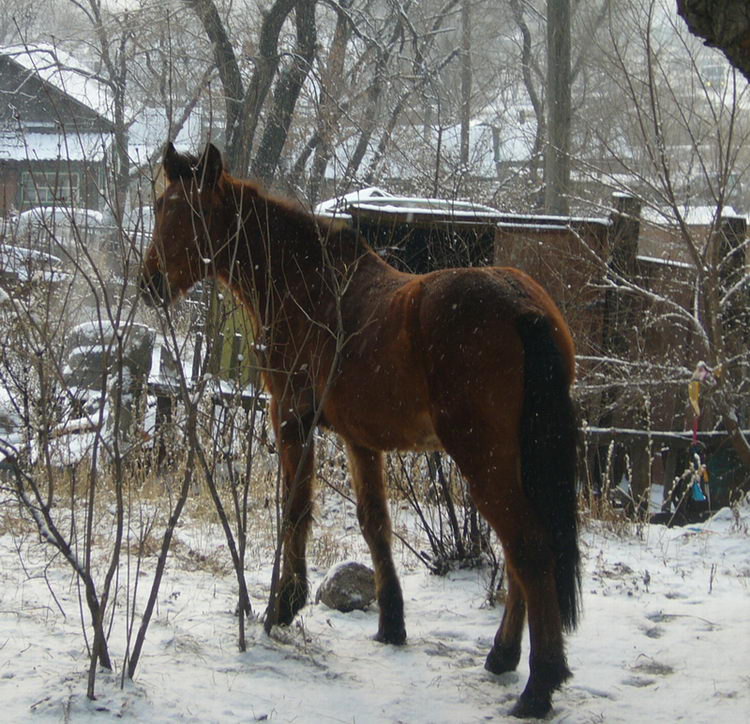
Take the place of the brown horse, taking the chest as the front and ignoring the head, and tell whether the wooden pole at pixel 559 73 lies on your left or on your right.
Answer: on your right

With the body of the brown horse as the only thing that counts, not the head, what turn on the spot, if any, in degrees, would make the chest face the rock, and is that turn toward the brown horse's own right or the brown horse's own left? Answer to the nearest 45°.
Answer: approximately 45° to the brown horse's own right

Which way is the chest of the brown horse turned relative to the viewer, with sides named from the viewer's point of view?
facing away from the viewer and to the left of the viewer
